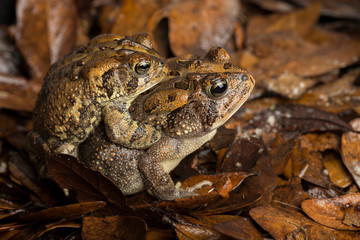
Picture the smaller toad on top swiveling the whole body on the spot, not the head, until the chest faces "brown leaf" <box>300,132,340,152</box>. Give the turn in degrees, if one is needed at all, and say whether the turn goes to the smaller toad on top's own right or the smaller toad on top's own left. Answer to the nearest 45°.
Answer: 0° — it already faces it

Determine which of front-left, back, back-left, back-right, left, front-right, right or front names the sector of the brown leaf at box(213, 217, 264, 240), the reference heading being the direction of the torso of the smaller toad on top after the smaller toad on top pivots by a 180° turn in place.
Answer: back-left

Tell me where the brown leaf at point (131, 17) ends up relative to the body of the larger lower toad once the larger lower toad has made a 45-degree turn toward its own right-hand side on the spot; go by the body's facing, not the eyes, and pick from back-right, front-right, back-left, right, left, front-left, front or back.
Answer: back-left

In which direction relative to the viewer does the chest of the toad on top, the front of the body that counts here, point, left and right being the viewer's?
facing to the right of the viewer

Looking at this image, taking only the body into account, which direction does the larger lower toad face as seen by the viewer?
to the viewer's right
